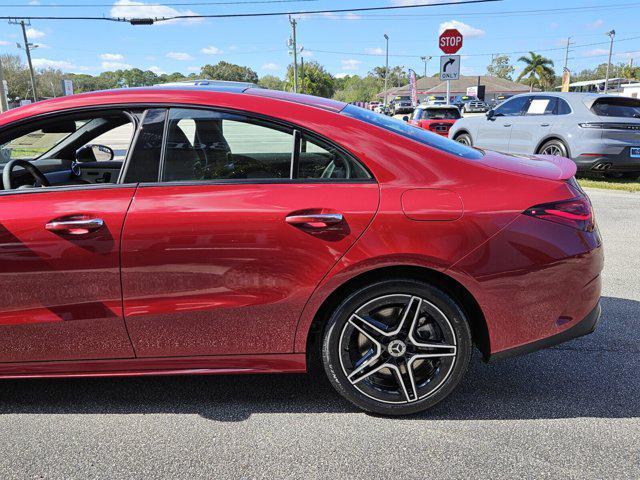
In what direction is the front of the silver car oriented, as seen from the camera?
facing away from the viewer and to the left of the viewer

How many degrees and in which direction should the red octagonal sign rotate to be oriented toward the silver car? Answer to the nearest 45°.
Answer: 0° — it already faces it

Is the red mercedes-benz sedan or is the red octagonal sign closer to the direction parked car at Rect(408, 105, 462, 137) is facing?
the red octagonal sign

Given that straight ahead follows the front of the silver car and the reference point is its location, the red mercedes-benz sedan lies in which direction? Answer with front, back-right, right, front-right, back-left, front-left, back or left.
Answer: back-left

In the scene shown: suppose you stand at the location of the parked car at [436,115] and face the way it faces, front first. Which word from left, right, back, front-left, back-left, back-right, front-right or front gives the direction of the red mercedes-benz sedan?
back-left

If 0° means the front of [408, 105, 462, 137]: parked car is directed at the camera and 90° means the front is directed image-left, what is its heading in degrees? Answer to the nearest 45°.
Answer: approximately 135°

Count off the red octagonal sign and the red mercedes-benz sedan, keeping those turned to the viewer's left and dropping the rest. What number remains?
1

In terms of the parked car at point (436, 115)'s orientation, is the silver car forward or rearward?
rearward

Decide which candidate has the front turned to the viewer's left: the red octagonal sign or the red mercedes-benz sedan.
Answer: the red mercedes-benz sedan

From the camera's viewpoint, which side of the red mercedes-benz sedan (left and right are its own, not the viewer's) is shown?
left

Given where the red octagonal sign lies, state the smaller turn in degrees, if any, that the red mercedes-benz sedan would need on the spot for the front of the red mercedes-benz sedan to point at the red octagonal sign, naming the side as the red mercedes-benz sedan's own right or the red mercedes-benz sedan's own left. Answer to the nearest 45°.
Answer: approximately 90° to the red mercedes-benz sedan's own right

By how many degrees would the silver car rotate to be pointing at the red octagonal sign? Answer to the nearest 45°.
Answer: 0° — it already faces it

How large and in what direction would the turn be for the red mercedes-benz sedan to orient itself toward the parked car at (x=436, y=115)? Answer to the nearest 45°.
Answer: approximately 90° to its right
